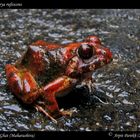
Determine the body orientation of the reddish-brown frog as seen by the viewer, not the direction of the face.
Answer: to the viewer's right
